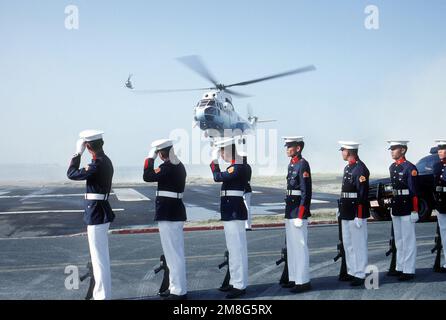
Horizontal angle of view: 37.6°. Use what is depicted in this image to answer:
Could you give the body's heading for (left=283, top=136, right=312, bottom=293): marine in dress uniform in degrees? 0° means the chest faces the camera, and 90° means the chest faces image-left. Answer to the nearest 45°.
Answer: approximately 45°

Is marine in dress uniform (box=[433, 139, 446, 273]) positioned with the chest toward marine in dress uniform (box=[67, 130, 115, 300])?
yes

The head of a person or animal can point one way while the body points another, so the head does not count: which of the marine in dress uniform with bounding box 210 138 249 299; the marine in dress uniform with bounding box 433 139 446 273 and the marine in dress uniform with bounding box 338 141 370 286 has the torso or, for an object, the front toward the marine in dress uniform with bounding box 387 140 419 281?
the marine in dress uniform with bounding box 433 139 446 273

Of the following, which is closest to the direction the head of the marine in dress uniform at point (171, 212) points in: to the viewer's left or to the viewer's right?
to the viewer's left

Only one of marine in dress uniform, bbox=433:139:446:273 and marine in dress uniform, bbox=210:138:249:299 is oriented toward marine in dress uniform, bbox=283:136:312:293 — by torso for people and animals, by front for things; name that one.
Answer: marine in dress uniform, bbox=433:139:446:273

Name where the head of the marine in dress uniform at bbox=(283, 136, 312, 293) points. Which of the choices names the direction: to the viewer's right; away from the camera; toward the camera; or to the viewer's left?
to the viewer's left

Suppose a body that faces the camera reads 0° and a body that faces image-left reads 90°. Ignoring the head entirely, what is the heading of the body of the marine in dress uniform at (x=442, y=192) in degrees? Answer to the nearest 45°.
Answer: approximately 45°

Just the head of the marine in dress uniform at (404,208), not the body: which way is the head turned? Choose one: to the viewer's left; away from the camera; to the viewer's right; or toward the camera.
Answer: to the viewer's left

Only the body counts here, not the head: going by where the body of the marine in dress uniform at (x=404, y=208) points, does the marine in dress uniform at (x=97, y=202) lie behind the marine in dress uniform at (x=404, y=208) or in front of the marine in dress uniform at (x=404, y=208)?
in front

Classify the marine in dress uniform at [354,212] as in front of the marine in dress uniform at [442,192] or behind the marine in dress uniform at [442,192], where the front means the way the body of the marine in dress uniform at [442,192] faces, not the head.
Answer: in front

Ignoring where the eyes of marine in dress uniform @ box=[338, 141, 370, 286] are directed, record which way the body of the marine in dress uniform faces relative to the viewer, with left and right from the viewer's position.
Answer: facing the viewer and to the left of the viewer
